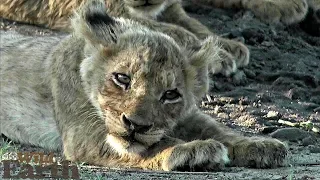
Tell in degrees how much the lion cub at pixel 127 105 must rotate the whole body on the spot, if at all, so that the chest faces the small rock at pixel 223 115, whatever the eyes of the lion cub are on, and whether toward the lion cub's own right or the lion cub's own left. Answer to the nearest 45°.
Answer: approximately 90° to the lion cub's own left

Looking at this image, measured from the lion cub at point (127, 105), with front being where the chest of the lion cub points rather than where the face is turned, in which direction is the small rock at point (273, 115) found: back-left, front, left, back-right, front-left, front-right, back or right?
left

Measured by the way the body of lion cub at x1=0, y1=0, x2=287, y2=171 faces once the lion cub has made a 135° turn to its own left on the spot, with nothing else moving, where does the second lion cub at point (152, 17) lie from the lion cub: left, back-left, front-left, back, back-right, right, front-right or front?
front

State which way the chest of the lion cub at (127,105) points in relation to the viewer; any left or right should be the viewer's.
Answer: facing the viewer and to the right of the viewer

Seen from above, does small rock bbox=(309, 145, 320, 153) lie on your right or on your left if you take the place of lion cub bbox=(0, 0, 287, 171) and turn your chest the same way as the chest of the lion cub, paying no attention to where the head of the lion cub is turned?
on your left

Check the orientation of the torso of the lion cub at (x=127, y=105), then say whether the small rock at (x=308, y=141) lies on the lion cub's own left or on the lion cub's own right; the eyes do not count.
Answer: on the lion cub's own left

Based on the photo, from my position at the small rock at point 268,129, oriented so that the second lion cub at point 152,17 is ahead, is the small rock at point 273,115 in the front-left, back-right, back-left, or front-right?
front-right
